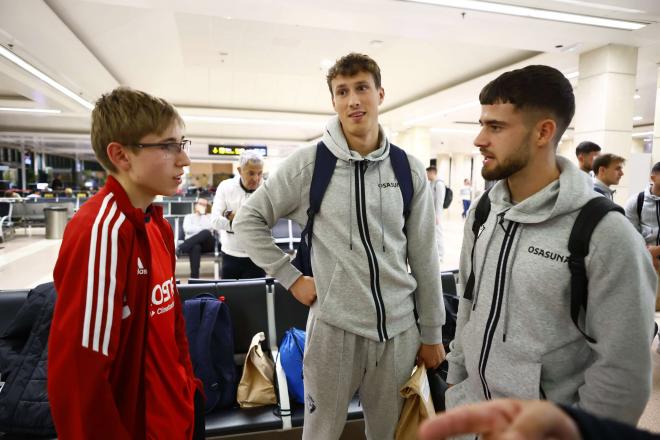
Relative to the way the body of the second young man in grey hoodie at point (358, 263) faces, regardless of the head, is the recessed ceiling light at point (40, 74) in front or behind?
behind

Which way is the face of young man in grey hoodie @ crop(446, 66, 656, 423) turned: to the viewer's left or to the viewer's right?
to the viewer's left

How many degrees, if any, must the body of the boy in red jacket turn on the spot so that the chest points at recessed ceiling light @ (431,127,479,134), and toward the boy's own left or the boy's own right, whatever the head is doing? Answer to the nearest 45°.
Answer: approximately 90° to the boy's own left

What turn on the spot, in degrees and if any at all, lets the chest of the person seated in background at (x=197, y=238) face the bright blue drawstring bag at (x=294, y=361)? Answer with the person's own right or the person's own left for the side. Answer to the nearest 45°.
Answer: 0° — they already face it

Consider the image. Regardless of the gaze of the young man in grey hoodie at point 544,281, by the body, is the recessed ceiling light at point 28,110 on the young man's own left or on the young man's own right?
on the young man's own right

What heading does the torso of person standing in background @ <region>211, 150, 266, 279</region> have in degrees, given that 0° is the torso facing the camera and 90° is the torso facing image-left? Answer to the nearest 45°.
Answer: approximately 315°

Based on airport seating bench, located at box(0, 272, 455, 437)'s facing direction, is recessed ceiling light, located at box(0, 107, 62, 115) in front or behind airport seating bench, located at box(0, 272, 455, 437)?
behind

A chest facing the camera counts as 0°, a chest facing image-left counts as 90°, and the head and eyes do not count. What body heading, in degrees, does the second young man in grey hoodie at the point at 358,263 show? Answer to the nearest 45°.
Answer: approximately 0°

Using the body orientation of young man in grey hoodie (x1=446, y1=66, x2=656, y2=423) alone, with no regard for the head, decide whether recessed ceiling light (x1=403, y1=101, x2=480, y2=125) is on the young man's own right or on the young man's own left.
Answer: on the young man's own right

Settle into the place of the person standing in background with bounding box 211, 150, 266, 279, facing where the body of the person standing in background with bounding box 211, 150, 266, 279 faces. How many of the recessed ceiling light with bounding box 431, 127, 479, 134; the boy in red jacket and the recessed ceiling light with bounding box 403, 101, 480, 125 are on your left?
2
